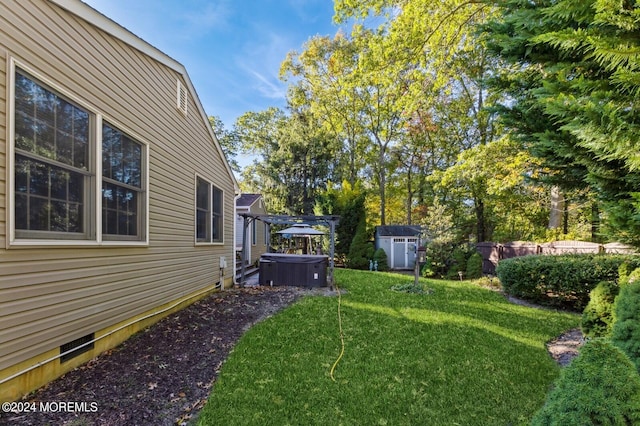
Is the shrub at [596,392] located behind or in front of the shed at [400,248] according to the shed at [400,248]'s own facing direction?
in front

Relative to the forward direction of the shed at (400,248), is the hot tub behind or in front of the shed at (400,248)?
in front

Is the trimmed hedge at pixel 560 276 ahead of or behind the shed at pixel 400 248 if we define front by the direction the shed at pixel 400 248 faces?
ahead

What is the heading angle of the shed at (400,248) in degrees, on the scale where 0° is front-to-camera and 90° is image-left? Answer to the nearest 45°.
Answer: approximately 0°

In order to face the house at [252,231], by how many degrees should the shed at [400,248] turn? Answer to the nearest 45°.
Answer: approximately 45° to its right

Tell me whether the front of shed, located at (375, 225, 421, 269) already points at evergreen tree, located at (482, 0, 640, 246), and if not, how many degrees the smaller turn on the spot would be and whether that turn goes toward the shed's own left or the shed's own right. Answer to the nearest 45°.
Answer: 0° — it already faces it
